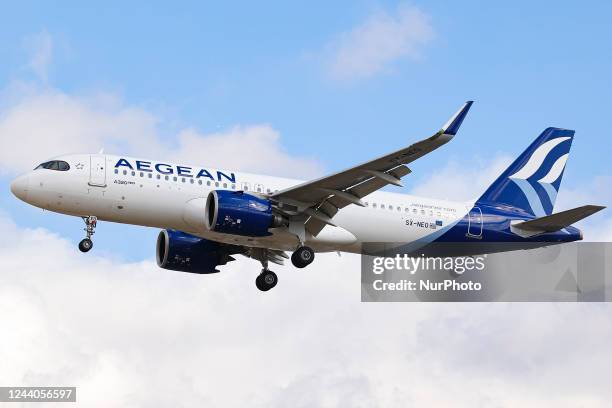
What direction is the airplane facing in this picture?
to the viewer's left
